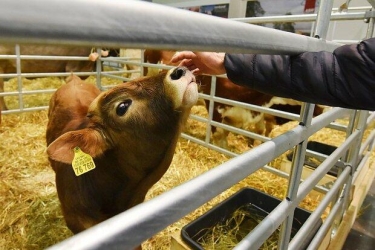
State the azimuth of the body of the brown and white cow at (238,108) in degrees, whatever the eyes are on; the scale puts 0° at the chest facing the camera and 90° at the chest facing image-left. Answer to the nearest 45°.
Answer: approximately 90°

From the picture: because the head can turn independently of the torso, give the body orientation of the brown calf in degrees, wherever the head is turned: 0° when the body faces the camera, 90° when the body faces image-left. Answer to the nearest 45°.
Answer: approximately 315°
